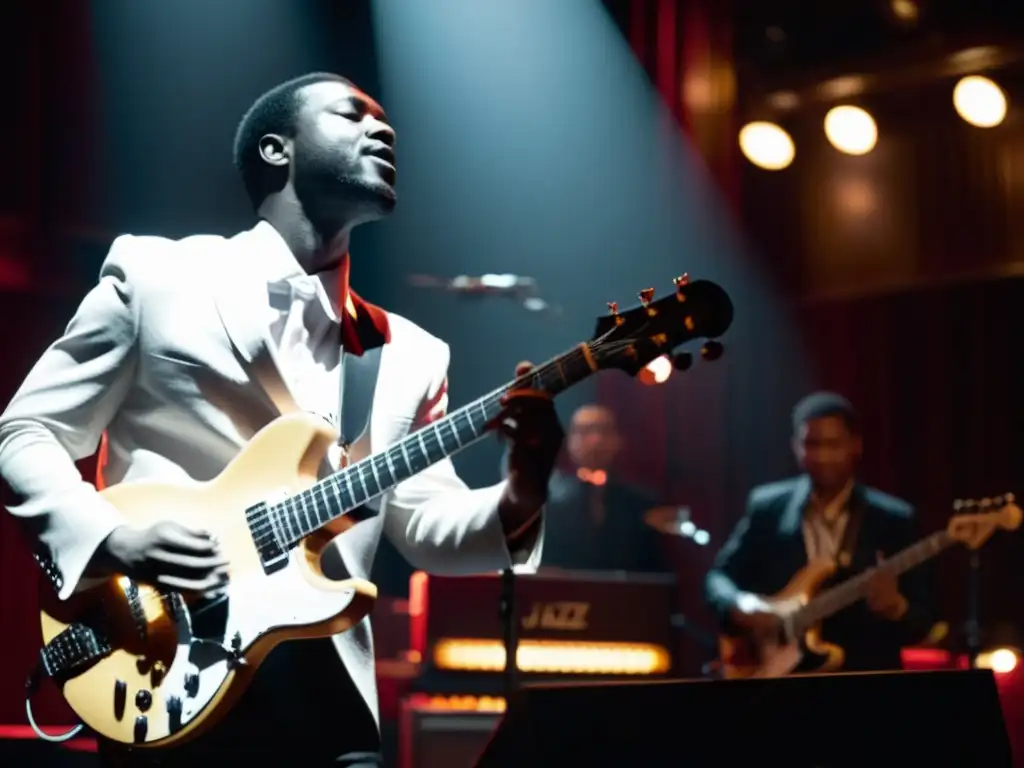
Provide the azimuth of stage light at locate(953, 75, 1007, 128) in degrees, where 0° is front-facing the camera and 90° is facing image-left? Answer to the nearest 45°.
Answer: approximately 0°

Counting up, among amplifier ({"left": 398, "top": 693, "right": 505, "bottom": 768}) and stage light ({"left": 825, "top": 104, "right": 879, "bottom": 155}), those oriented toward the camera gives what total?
2

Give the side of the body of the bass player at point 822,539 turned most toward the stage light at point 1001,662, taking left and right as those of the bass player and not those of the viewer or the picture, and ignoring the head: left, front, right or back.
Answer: left

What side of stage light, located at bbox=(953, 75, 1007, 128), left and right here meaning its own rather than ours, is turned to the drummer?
right

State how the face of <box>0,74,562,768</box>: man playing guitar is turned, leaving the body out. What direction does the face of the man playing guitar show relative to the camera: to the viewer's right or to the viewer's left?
to the viewer's right

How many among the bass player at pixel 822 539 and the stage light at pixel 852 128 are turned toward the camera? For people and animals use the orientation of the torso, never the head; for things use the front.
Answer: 2
